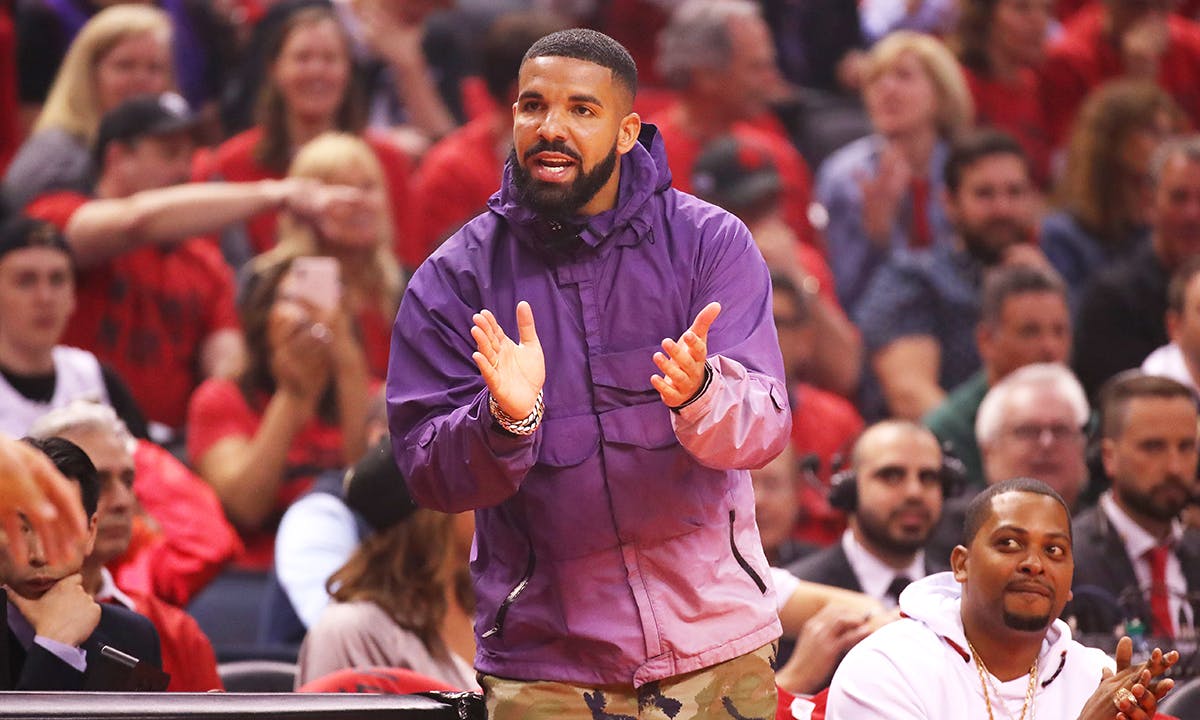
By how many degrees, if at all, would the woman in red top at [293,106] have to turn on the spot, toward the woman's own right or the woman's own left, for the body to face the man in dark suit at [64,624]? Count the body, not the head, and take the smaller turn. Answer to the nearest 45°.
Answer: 0° — they already face them

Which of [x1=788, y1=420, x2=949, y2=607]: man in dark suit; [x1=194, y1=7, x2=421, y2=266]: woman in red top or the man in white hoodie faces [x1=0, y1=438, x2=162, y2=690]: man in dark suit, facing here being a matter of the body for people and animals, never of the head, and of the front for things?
the woman in red top

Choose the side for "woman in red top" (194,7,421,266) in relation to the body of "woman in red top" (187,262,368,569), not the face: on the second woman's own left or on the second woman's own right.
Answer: on the second woman's own left

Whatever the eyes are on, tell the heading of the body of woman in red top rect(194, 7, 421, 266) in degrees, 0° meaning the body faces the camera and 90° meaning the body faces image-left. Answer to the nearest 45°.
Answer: approximately 0°

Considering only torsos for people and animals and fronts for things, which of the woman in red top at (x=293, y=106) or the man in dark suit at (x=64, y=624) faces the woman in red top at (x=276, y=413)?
the woman in red top at (x=293, y=106)

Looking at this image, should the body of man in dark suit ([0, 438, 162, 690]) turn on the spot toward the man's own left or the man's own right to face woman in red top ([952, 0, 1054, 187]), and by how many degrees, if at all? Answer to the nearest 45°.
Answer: approximately 180°

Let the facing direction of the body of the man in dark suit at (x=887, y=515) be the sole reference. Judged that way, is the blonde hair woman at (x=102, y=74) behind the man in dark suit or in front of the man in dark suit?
behind
